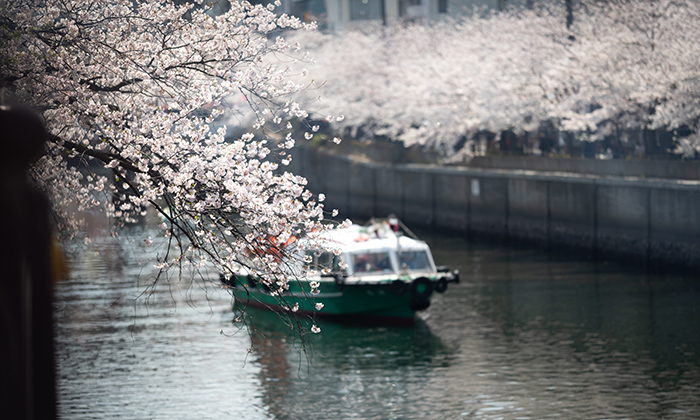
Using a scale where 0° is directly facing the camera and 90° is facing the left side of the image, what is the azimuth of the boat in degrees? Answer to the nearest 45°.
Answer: approximately 315°

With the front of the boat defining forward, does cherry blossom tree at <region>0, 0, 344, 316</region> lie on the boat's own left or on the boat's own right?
on the boat's own right

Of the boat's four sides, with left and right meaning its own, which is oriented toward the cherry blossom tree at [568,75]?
left
